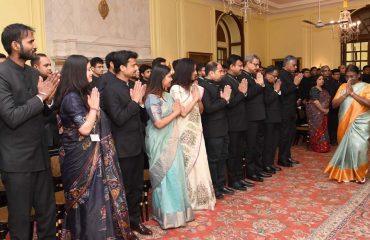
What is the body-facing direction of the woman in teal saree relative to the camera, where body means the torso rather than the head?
to the viewer's right

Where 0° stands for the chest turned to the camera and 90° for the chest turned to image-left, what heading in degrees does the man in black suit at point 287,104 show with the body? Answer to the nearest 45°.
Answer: approximately 270°

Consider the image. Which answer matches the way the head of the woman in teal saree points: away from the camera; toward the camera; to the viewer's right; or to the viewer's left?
to the viewer's right

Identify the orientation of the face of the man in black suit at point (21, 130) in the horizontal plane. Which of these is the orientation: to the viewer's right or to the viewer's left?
to the viewer's right

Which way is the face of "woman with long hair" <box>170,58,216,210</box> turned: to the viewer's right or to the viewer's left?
to the viewer's right

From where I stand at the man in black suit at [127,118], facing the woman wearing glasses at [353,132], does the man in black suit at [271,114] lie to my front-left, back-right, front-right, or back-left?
front-left

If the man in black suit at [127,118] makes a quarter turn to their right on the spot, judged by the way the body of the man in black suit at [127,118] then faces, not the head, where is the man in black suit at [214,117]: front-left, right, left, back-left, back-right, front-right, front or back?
back-left

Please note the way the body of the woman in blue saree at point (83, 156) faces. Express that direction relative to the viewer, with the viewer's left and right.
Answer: facing to the right of the viewer

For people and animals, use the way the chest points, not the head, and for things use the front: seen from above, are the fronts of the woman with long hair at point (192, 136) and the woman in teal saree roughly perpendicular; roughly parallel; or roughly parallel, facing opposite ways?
roughly parallel

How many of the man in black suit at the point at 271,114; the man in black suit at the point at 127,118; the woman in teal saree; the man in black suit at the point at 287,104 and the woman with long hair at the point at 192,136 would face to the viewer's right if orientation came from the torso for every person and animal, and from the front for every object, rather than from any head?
5

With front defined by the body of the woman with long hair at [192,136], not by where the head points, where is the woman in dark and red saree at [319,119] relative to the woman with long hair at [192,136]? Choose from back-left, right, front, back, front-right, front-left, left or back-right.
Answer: front-left

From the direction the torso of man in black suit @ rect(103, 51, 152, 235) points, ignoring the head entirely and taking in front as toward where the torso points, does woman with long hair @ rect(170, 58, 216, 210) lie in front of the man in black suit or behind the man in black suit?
in front

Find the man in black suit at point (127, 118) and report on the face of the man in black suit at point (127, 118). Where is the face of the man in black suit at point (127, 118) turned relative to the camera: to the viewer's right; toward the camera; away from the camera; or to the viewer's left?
to the viewer's right

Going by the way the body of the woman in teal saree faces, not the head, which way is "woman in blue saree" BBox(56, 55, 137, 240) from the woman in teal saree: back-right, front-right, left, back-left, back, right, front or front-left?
back-right

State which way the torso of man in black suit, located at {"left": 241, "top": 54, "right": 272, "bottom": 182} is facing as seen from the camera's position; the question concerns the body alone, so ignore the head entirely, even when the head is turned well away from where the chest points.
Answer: to the viewer's right

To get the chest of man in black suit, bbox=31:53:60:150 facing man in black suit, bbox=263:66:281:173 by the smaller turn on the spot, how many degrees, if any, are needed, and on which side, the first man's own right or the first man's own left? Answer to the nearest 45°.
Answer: approximately 45° to the first man's own left

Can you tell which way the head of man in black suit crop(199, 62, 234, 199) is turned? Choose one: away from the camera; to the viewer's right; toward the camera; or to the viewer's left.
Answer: to the viewer's right
